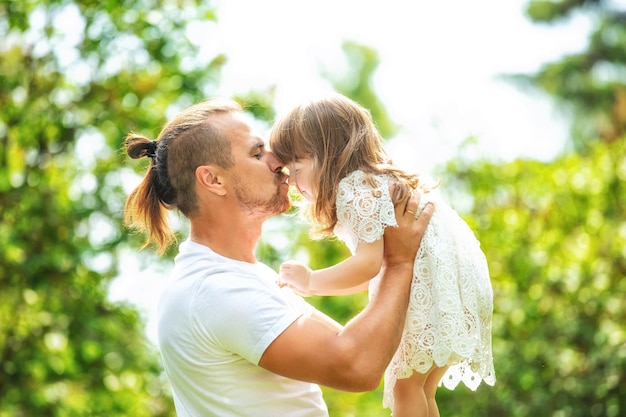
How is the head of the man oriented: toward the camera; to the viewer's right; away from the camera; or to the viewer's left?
to the viewer's right

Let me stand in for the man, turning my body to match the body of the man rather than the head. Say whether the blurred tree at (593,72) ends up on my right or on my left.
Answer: on my left

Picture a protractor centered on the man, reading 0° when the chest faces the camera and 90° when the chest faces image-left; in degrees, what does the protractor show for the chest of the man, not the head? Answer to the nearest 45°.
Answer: approximately 270°

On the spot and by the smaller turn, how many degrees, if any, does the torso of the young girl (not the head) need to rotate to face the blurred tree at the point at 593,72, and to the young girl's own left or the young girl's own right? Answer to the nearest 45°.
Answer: approximately 90° to the young girl's own right

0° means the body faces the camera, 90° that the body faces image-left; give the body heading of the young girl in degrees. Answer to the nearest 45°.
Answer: approximately 90°

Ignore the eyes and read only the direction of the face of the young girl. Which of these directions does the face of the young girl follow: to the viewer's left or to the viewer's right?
to the viewer's left
